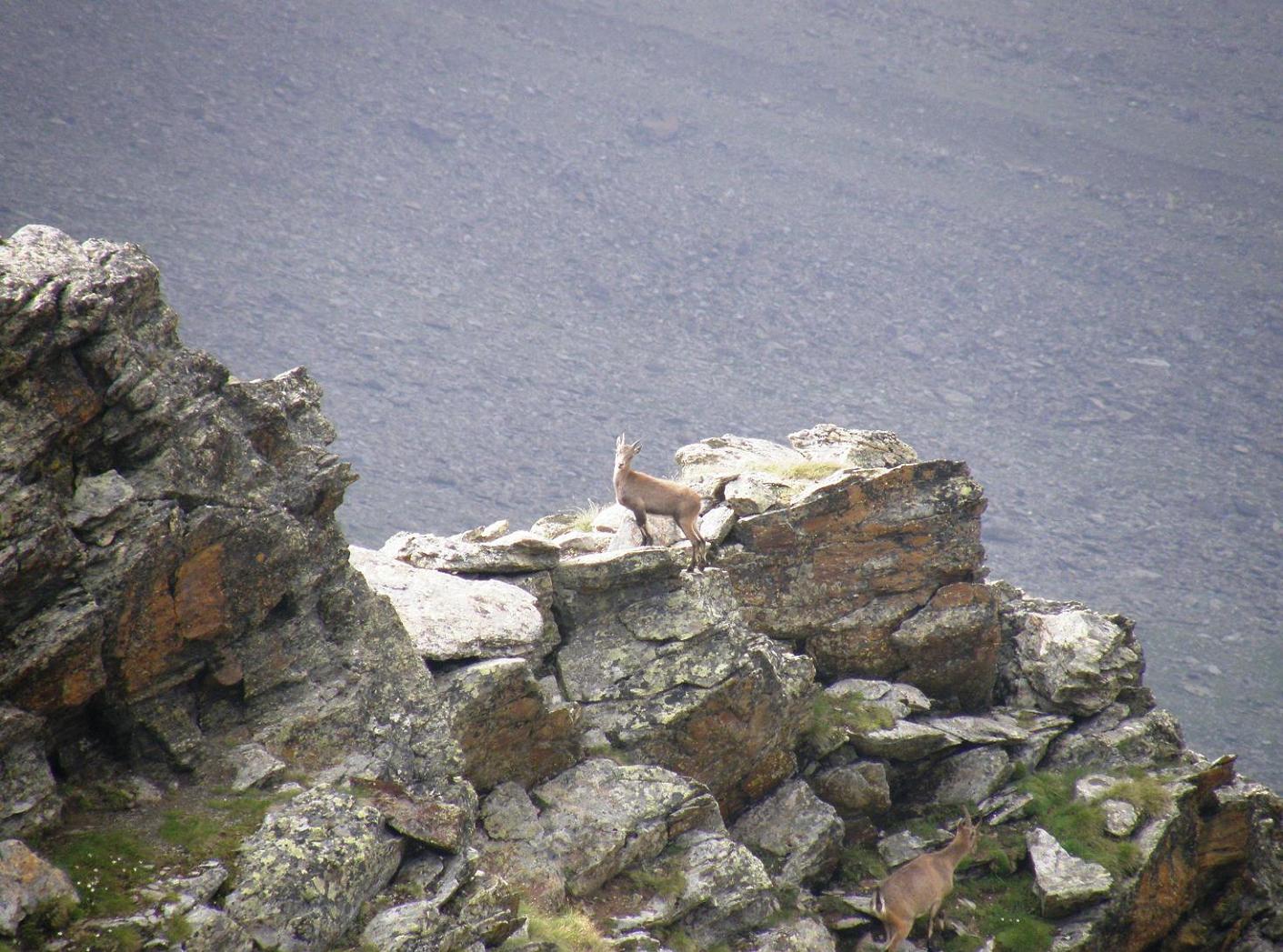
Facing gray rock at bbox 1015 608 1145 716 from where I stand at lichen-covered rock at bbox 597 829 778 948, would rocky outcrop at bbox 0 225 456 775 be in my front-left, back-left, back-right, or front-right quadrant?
back-left

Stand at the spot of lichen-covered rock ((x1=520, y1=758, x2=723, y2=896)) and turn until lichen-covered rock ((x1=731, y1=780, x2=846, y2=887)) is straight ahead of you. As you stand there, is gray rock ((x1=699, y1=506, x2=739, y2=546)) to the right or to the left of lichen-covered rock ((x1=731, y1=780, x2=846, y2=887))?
left

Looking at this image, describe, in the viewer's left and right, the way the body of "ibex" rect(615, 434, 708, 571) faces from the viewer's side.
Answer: facing to the left of the viewer

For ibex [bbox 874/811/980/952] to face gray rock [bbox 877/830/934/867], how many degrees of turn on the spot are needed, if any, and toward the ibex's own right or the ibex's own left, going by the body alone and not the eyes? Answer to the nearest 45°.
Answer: approximately 45° to the ibex's own left

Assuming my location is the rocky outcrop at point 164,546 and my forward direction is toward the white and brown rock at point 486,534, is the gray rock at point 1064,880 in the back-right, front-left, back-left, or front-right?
front-right

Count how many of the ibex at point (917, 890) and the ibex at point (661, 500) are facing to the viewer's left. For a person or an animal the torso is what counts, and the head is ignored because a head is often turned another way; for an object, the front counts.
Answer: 1

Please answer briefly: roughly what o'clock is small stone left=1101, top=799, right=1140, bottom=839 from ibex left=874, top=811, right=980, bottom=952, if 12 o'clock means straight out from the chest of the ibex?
The small stone is roughly at 12 o'clock from the ibex.

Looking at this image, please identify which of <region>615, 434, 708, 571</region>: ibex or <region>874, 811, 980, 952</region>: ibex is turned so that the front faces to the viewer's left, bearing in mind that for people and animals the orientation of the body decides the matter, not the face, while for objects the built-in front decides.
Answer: <region>615, 434, 708, 571</region>: ibex

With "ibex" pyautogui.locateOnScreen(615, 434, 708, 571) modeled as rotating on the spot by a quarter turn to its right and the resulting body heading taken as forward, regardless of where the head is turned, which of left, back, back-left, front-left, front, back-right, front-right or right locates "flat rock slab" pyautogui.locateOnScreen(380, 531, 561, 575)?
back-left

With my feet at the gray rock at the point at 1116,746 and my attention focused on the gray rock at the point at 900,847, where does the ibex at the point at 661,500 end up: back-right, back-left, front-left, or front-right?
front-right

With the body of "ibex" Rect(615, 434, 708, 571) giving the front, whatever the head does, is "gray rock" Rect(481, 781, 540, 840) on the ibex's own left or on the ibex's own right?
on the ibex's own left

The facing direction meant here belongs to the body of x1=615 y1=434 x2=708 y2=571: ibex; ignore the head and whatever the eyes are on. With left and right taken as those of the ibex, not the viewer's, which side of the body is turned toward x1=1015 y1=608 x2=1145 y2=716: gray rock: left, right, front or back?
back
